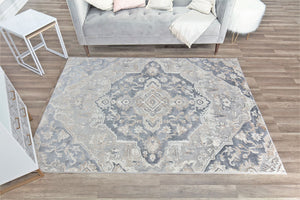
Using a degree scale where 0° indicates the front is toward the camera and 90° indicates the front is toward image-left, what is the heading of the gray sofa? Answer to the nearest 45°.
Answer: approximately 0°

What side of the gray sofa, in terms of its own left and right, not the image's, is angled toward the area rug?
front

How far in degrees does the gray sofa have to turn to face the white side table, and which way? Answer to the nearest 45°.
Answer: approximately 90° to its right

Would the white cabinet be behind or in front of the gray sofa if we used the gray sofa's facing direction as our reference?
in front

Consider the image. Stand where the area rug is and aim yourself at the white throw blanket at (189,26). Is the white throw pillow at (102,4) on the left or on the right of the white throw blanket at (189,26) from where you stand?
left

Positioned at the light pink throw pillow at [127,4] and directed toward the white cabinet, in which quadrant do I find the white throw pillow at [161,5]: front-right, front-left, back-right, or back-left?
back-left

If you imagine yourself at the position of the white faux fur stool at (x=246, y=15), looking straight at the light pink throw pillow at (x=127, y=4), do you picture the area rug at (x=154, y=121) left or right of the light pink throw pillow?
left
